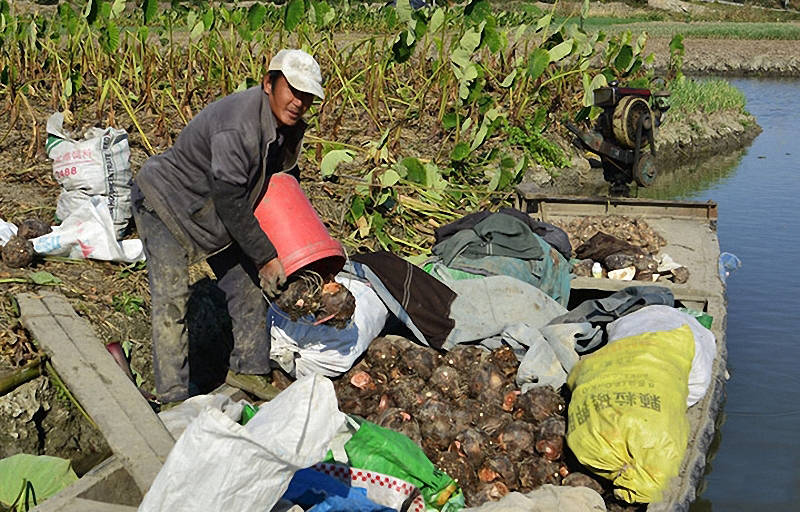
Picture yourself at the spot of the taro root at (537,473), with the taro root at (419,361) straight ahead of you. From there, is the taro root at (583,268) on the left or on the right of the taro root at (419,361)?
right

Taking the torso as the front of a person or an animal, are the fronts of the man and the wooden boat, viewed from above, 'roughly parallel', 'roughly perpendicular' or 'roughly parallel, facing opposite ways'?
roughly perpendicular

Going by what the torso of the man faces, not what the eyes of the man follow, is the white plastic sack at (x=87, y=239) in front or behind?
behind

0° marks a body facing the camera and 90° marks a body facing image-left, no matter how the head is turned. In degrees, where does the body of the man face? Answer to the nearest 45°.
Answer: approximately 315°

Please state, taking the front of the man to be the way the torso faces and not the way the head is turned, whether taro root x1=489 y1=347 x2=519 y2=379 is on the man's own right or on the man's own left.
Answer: on the man's own left

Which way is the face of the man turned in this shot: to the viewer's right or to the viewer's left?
to the viewer's right

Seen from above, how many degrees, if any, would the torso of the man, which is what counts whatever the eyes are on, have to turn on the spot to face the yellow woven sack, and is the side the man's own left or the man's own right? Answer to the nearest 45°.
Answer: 0° — they already face it
